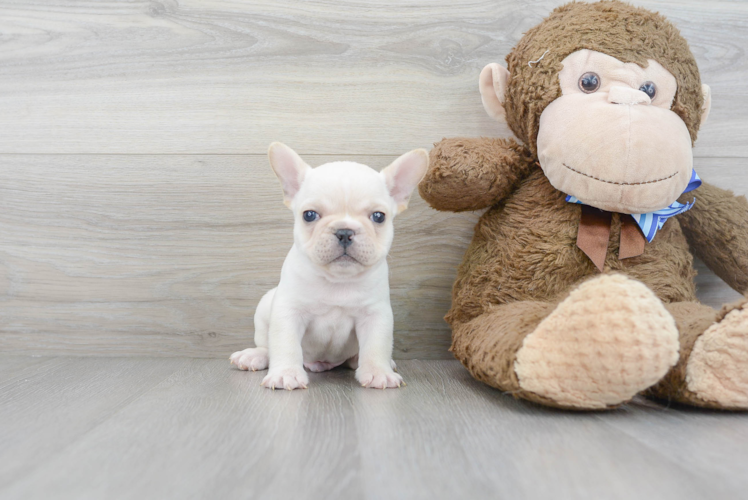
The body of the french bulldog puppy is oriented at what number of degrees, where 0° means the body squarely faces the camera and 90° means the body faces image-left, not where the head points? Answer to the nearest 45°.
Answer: approximately 0°
